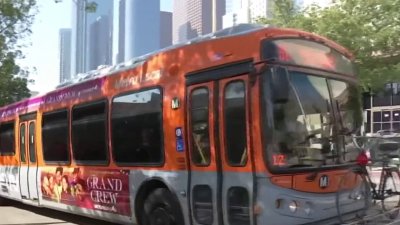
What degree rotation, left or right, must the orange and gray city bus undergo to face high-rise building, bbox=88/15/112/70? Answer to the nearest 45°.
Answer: approximately 135° to its left

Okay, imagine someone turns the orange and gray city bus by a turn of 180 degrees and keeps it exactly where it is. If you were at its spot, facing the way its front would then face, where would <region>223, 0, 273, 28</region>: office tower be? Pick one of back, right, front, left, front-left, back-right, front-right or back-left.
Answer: front-right

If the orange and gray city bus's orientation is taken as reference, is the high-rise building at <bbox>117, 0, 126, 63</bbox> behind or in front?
behind

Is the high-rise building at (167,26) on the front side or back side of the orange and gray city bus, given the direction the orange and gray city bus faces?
on the back side

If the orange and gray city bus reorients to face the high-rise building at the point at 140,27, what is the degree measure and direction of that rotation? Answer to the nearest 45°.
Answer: approximately 135° to its left

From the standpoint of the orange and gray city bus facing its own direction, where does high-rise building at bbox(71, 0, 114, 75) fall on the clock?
The high-rise building is roughly at 7 o'clock from the orange and gray city bus.

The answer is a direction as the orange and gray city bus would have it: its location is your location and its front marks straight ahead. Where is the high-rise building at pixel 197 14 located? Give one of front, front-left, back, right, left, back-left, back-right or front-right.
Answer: back-left

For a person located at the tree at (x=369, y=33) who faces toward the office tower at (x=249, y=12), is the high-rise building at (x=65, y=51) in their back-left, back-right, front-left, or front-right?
front-left

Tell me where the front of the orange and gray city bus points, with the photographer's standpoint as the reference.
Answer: facing the viewer and to the right of the viewer

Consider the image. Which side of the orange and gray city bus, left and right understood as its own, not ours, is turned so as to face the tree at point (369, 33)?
left
